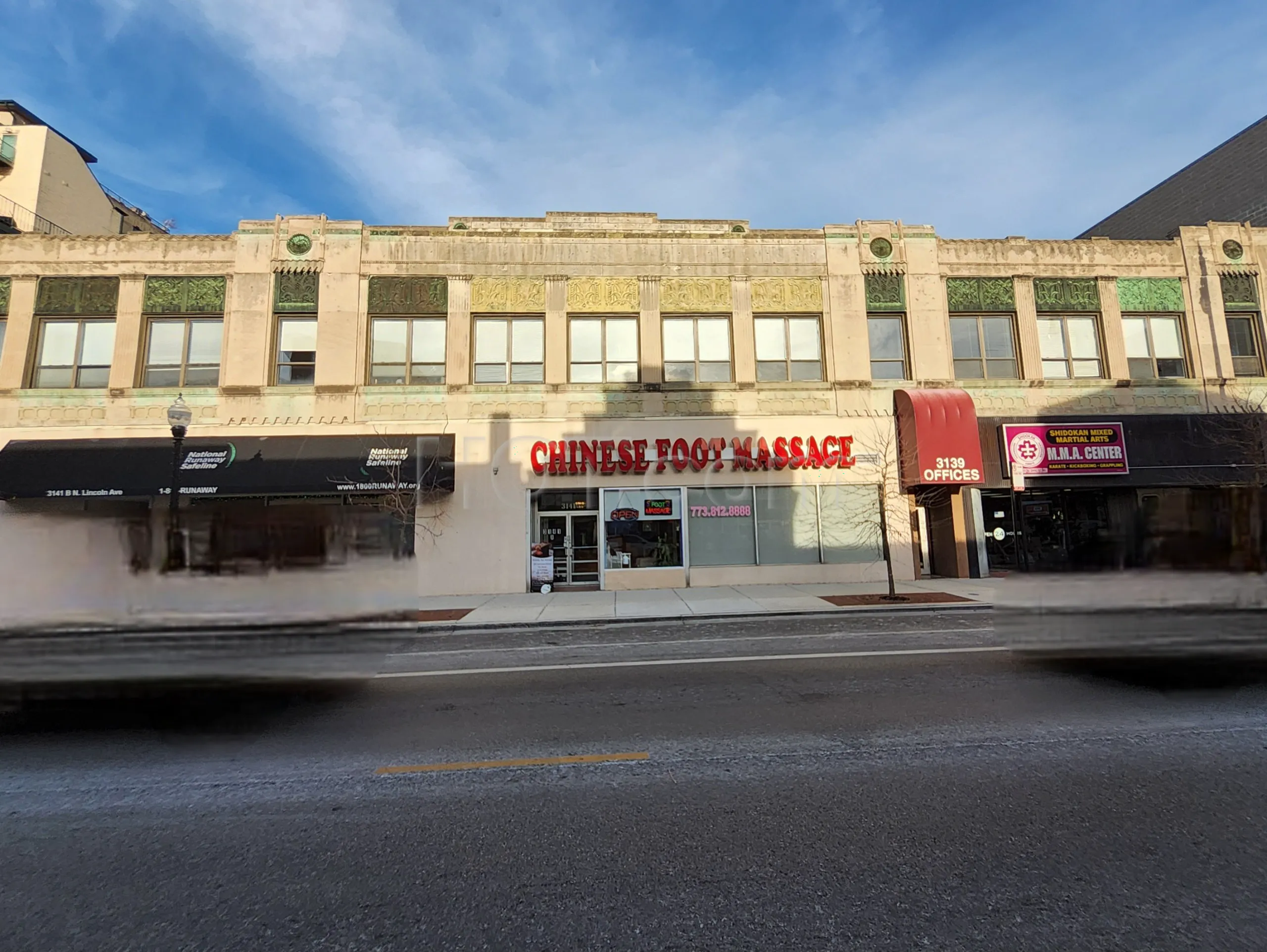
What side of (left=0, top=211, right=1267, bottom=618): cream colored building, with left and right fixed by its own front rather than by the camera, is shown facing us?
front

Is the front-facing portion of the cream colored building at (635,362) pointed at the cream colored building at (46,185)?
no

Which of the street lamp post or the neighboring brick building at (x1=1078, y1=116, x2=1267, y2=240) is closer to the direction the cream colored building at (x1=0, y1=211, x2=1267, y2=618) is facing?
the street lamp post

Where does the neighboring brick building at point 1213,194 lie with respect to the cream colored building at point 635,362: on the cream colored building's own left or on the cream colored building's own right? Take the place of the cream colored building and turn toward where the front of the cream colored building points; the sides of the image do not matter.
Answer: on the cream colored building's own left

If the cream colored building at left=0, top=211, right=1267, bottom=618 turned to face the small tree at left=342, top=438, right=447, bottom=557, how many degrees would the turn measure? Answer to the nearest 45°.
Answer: approximately 90° to its right

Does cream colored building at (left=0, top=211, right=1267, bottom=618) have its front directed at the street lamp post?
no

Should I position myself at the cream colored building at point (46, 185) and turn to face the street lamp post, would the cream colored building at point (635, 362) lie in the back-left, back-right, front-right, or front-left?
front-left
